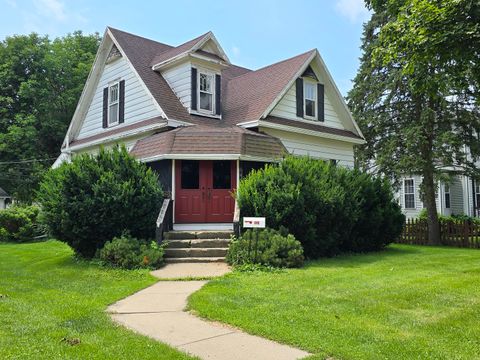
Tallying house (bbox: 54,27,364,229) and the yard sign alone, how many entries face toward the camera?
2

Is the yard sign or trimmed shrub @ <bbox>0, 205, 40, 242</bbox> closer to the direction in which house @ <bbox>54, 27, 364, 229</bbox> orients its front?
the yard sign

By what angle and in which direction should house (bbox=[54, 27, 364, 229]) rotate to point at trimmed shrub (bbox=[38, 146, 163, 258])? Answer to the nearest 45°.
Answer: approximately 45° to its right

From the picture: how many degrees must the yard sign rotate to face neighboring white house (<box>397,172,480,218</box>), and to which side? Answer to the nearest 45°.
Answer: approximately 135° to its left

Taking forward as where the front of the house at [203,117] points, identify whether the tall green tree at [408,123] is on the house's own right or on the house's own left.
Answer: on the house's own left

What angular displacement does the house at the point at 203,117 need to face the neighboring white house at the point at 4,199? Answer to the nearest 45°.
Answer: approximately 135° to its right

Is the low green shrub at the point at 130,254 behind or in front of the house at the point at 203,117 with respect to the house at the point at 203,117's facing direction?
in front

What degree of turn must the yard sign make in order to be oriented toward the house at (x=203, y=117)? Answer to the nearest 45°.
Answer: approximately 180°

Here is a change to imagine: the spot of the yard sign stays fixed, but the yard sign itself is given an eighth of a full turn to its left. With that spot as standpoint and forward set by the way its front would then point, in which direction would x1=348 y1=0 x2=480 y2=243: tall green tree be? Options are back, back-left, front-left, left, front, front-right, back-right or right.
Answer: left

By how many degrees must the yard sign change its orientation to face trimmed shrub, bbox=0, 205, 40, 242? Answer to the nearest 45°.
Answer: approximately 135° to its right

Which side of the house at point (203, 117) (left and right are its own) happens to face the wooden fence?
left

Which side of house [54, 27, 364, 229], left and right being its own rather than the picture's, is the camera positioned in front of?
front

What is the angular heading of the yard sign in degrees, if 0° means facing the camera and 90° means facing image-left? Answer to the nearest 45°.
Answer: approximately 0°
